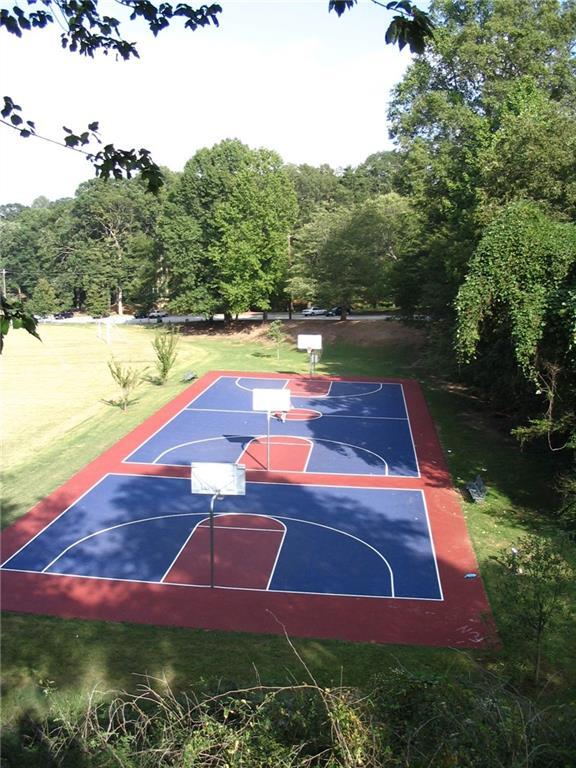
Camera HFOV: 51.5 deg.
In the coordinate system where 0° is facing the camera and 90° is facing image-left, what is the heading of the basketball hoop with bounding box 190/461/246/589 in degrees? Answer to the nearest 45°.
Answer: approximately 180°

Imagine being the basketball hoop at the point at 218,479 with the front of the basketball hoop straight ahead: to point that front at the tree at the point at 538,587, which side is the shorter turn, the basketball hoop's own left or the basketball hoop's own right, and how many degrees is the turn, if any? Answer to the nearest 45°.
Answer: approximately 135° to the basketball hoop's own right

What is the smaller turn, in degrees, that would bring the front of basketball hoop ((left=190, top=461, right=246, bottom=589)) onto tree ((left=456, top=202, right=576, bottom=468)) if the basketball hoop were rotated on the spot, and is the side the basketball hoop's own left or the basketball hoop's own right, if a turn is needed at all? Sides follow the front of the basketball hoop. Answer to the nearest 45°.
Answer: approximately 90° to the basketball hoop's own right

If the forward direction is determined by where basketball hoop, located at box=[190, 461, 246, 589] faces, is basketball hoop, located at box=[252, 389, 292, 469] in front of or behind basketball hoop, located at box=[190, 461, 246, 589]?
in front

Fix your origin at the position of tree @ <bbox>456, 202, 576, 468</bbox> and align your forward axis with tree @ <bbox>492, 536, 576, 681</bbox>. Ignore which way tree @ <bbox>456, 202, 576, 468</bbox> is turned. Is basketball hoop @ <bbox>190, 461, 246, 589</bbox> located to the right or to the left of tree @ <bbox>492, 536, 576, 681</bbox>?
right

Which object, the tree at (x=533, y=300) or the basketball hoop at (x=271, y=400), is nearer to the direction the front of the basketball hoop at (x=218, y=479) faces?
the basketball hoop
